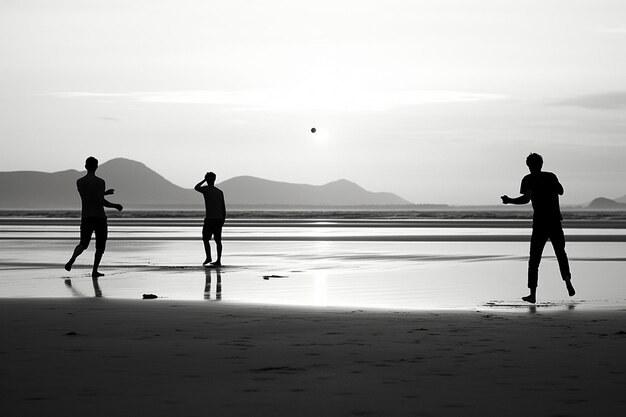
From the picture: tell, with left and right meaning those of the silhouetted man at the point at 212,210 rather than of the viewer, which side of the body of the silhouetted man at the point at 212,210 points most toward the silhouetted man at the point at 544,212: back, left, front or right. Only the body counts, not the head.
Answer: left

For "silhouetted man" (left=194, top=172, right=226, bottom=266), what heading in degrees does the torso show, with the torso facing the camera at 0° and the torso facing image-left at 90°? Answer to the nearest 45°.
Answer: approximately 45°
